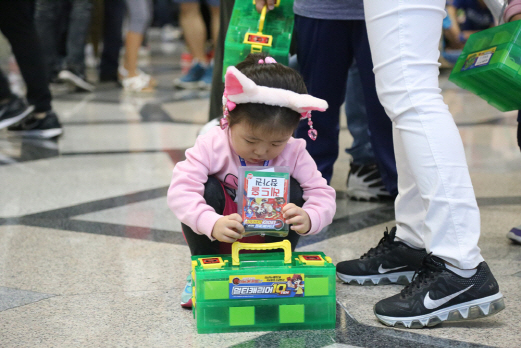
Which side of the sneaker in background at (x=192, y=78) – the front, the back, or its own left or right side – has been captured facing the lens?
left

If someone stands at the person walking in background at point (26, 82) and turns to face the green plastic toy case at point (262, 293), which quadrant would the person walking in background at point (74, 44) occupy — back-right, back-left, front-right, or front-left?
back-left
